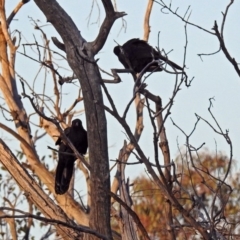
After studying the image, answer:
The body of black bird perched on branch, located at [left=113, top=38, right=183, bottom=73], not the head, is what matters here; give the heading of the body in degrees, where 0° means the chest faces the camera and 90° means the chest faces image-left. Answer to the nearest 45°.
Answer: approximately 90°
